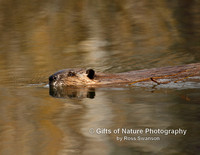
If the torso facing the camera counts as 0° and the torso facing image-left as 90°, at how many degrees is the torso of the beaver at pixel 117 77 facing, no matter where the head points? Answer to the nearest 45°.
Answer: approximately 90°
